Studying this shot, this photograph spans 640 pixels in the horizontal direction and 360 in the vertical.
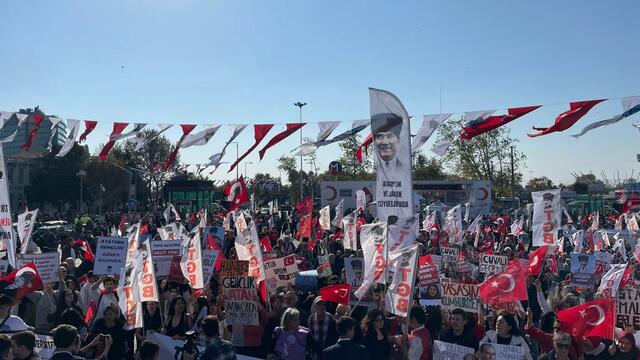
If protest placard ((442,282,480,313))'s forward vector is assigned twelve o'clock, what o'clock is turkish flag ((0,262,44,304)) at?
The turkish flag is roughly at 3 o'clock from the protest placard.

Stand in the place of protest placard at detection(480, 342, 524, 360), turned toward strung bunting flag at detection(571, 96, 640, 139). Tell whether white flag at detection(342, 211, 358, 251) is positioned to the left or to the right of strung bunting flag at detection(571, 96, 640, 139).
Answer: left

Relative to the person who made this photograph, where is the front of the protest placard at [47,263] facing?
facing the viewer

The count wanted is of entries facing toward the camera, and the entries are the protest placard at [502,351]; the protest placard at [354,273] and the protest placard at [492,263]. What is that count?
3

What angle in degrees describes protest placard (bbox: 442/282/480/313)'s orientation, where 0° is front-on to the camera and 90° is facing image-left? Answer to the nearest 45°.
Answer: approximately 0°

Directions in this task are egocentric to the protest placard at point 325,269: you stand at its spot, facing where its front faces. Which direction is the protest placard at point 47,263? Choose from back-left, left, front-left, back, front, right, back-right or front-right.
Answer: front-right

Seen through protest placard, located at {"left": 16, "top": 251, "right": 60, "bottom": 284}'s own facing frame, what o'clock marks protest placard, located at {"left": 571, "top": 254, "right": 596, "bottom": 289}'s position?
protest placard, located at {"left": 571, "top": 254, "right": 596, "bottom": 289} is roughly at 9 o'clock from protest placard, located at {"left": 16, "top": 251, "right": 60, "bottom": 284}.

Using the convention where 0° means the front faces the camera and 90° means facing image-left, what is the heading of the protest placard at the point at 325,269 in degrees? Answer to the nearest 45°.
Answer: approximately 0°

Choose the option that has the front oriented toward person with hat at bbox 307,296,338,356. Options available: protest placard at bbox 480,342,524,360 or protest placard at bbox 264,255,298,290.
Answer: protest placard at bbox 264,255,298,290

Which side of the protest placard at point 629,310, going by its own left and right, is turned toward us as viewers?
front

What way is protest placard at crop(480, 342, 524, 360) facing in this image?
toward the camera

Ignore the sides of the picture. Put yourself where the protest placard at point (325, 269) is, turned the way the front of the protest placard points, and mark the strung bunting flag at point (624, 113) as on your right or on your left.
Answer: on your left

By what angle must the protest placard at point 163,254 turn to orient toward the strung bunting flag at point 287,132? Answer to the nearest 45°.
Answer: approximately 135° to its left

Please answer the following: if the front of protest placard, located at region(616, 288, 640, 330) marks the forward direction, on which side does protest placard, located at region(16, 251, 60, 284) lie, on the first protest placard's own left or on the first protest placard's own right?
on the first protest placard's own right

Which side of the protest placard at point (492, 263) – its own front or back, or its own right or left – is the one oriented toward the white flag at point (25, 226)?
right
